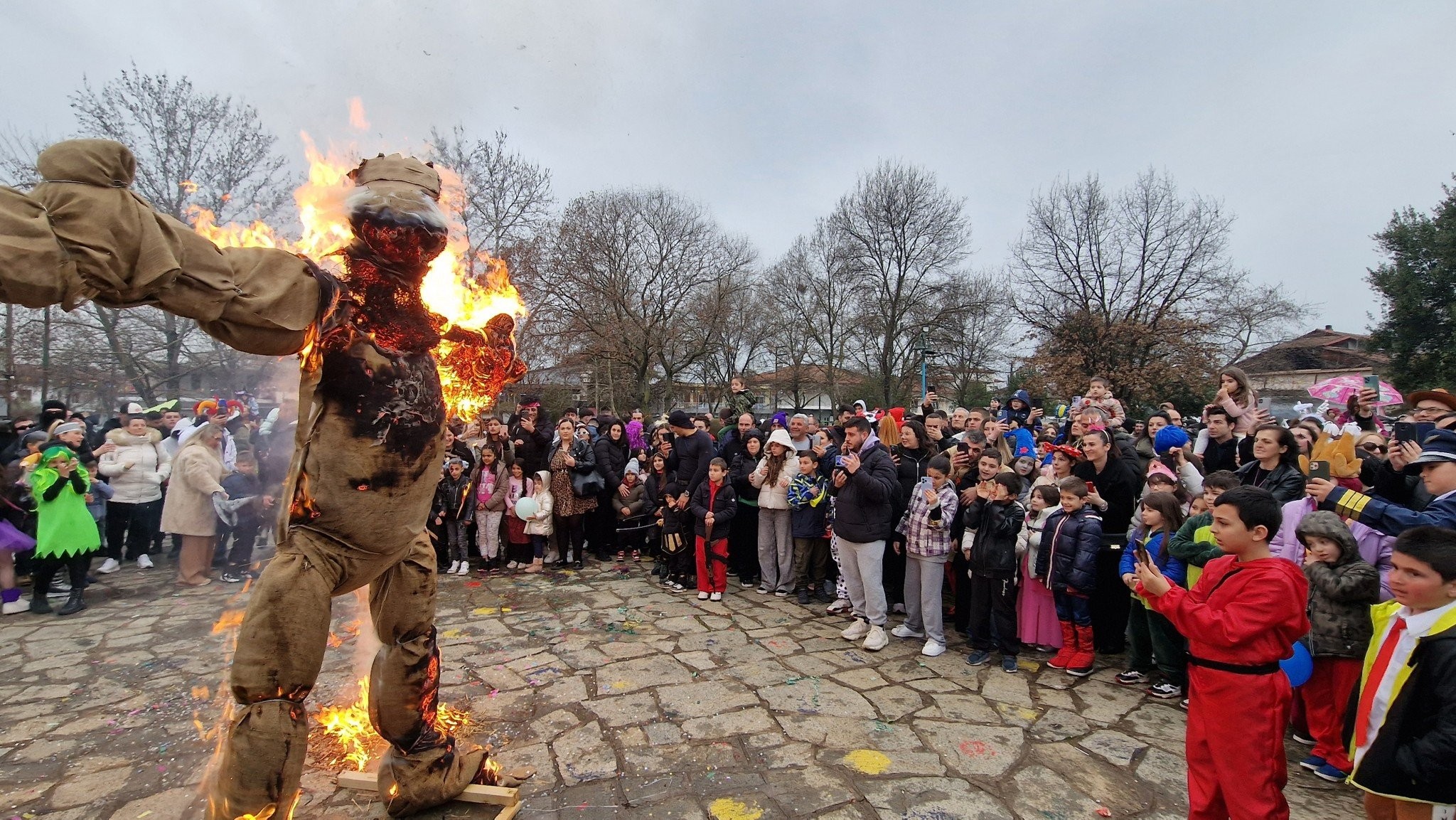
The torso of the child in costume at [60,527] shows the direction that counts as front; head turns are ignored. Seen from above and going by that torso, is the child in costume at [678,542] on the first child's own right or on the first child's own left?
on the first child's own left

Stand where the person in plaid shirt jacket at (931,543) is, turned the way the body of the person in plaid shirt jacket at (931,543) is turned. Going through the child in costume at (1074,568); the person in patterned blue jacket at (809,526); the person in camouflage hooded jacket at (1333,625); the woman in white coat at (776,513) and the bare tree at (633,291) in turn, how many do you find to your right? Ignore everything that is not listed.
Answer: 3

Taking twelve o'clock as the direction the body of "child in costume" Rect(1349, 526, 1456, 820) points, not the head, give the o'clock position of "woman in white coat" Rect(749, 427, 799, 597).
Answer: The woman in white coat is roughly at 2 o'clock from the child in costume.

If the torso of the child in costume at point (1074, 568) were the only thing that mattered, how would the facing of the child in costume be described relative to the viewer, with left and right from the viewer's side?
facing the viewer and to the left of the viewer

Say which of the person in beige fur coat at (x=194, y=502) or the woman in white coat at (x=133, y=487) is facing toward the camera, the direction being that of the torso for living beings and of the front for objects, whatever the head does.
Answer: the woman in white coat at (x=133, y=487)

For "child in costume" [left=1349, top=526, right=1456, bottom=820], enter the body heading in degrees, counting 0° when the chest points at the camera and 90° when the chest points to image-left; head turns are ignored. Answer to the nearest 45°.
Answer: approximately 45°

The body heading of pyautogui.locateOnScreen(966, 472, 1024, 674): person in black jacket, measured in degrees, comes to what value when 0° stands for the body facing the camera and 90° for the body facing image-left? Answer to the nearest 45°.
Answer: approximately 45°

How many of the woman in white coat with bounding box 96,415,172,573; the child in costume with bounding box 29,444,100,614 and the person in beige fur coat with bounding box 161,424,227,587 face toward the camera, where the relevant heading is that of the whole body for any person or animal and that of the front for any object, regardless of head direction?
2

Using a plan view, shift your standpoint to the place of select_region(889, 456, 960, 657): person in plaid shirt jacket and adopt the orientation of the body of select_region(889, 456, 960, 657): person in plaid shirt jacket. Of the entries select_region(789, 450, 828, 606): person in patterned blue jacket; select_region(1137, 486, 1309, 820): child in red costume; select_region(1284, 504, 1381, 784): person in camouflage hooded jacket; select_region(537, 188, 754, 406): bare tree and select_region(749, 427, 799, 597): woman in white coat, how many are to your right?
3

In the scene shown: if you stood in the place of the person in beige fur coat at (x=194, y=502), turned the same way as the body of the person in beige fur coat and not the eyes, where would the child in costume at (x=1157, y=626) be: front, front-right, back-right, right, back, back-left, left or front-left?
front-right

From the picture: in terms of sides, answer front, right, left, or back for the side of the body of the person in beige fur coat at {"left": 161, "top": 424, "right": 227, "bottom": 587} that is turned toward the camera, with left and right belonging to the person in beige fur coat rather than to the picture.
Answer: right

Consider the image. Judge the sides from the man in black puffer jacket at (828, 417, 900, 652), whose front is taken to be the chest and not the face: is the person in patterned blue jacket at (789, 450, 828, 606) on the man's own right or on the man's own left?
on the man's own right

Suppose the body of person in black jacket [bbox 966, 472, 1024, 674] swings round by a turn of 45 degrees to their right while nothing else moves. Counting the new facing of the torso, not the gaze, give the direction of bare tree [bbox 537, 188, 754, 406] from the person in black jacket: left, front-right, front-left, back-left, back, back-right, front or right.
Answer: front-right

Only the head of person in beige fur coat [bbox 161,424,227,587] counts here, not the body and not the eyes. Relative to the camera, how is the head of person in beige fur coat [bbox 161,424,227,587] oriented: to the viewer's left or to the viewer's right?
to the viewer's right

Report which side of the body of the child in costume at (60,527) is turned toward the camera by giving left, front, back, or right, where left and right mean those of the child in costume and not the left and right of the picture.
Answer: front

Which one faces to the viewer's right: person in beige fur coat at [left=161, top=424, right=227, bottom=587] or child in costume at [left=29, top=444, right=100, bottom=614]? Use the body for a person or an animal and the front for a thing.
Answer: the person in beige fur coat

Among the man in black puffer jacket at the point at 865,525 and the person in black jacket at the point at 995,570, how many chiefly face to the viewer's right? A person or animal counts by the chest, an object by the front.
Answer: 0
